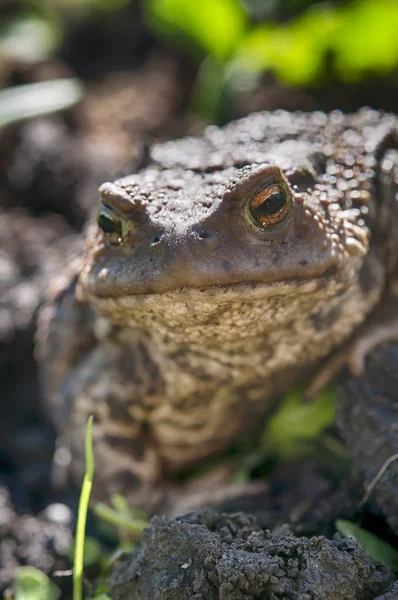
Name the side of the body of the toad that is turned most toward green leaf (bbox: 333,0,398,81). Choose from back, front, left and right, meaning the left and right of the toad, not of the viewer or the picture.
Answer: back

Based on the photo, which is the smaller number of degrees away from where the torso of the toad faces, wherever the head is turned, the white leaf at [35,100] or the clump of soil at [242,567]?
the clump of soil

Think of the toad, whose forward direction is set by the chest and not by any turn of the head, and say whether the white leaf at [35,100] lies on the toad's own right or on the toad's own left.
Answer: on the toad's own right

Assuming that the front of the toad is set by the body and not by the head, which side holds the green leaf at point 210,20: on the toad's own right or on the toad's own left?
on the toad's own right

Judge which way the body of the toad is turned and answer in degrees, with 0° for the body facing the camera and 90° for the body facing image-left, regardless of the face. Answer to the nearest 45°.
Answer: approximately 45°
